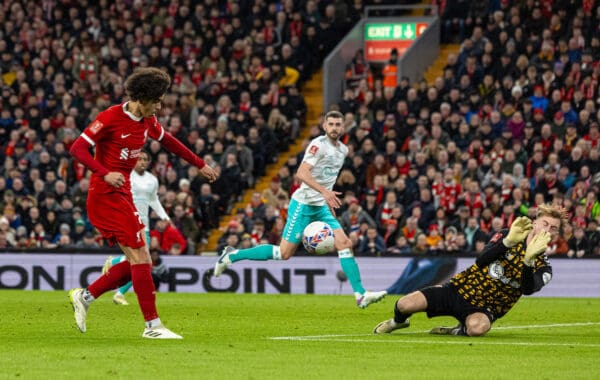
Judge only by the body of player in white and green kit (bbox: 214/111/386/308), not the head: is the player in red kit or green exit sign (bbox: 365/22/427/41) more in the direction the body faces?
the player in red kit

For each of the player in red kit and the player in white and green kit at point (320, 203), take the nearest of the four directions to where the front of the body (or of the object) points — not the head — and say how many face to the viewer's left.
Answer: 0

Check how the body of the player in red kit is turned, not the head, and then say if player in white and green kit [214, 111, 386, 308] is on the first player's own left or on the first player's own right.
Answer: on the first player's own left

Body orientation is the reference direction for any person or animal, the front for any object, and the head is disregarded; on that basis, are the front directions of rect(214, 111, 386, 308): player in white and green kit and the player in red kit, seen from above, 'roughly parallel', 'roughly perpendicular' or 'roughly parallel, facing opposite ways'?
roughly parallel

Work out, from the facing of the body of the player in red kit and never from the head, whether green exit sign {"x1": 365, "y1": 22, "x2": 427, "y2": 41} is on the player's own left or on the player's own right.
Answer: on the player's own left

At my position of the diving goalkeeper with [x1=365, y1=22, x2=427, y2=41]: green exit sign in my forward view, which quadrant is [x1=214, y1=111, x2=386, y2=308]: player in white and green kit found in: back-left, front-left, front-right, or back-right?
front-left

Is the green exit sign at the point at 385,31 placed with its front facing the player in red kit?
yes

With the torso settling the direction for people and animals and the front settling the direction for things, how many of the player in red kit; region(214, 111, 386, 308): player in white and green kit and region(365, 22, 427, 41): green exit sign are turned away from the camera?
0

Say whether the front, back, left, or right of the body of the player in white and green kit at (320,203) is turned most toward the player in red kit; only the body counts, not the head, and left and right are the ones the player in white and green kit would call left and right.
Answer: right

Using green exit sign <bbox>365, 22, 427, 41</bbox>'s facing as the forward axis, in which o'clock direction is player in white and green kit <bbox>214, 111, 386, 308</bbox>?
The player in white and green kit is roughly at 12 o'clock from the green exit sign.

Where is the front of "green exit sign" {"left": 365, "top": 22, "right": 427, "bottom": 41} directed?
toward the camera

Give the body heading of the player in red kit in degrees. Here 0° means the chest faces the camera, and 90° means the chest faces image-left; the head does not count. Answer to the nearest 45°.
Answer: approximately 315°

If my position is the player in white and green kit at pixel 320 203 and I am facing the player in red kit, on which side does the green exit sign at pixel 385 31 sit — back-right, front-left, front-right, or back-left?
back-right

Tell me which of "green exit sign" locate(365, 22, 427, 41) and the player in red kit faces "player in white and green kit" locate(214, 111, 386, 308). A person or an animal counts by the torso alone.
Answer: the green exit sign

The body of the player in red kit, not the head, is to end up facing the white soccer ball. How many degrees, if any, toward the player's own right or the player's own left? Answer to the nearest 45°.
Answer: approximately 90° to the player's own left

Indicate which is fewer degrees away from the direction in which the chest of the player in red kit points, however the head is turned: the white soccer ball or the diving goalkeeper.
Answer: the diving goalkeeper
